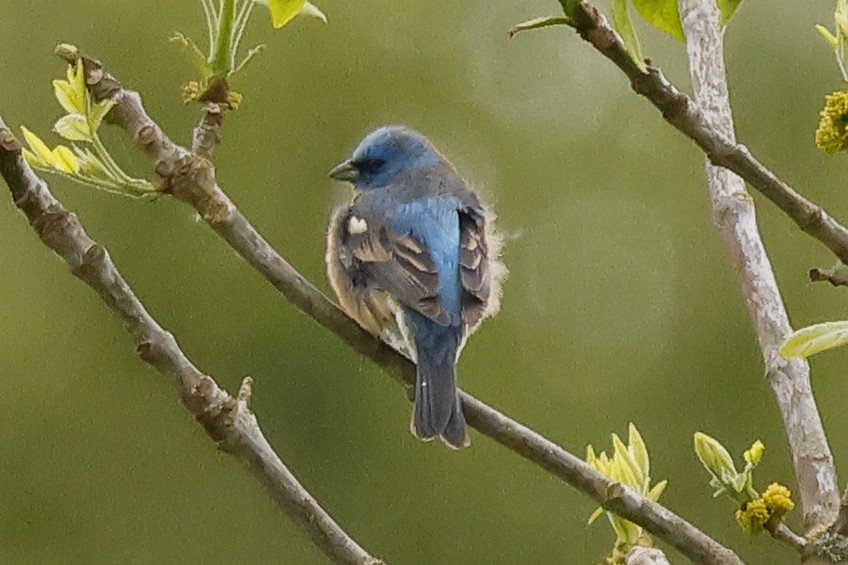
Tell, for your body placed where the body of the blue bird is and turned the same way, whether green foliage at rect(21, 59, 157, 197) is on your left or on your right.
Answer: on your left

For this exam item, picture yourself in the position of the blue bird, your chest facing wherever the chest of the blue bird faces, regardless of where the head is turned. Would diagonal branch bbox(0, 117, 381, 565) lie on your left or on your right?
on your left

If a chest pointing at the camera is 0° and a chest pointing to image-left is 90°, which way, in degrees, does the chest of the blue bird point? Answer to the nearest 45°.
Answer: approximately 135°
